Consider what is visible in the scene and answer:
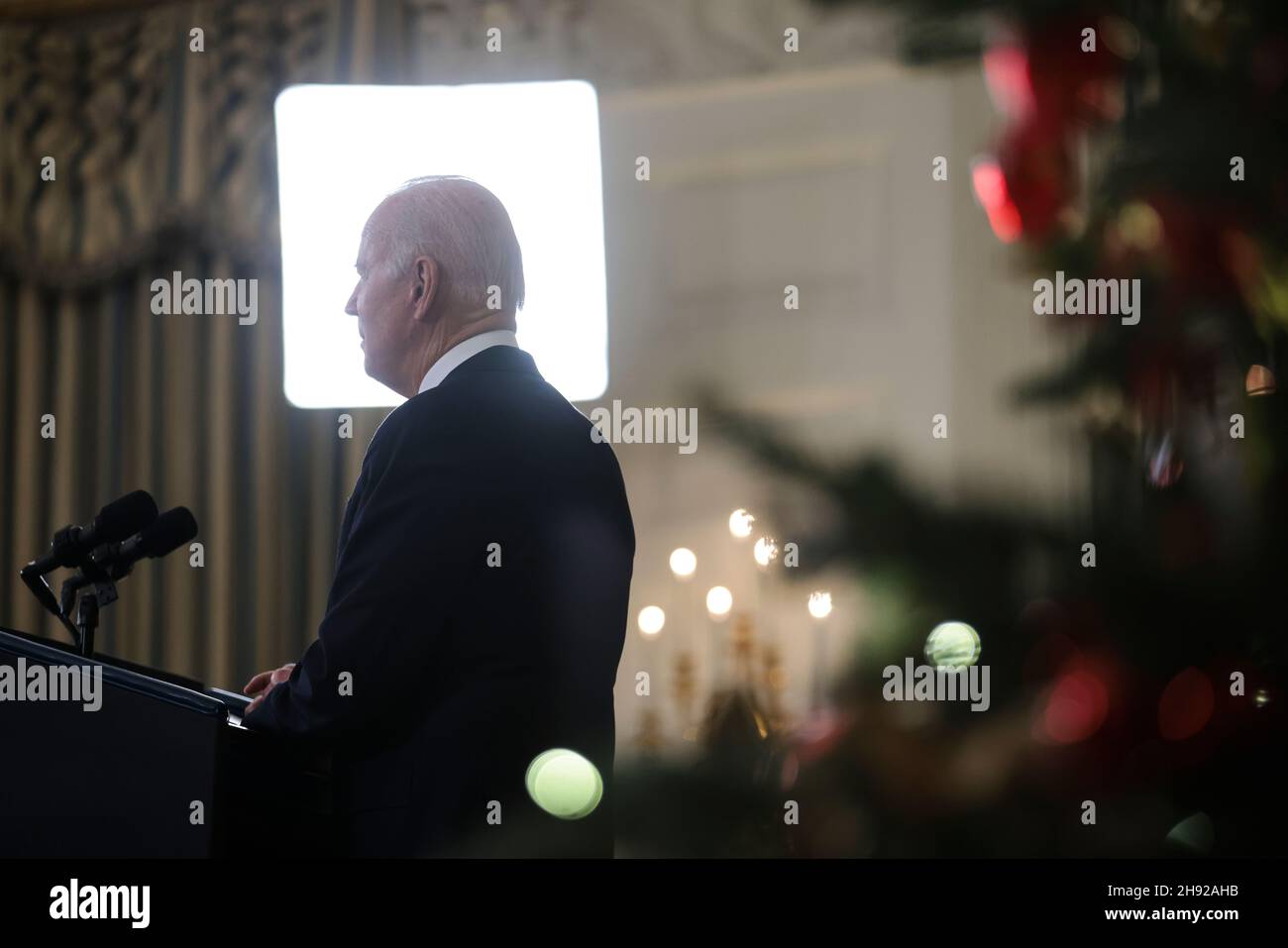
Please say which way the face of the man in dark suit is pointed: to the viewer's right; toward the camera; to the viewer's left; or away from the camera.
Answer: to the viewer's left

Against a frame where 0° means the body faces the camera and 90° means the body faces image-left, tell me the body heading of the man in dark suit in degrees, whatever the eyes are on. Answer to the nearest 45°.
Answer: approximately 135°

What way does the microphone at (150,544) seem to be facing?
to the viewer's right

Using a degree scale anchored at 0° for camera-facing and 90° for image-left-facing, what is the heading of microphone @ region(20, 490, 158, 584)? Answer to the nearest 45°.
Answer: approximately 270°

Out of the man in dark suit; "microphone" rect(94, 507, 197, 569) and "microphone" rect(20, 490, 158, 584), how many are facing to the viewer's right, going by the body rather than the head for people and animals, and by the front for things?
2
